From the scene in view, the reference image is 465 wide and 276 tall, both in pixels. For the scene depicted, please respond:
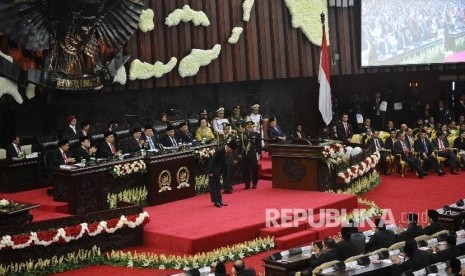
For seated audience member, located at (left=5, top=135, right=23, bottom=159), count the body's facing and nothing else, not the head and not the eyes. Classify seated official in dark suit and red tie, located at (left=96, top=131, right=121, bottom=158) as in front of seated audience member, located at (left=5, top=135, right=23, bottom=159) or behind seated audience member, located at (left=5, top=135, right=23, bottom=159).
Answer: in front

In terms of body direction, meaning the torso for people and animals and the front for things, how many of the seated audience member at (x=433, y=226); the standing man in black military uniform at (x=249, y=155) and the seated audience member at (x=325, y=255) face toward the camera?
1

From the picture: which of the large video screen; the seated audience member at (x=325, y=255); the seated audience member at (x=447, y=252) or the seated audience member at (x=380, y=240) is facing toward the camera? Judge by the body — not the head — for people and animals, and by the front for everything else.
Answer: the large video screen

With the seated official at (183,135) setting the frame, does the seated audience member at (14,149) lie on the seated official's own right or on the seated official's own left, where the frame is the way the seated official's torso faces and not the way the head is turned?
on the seated official's own right

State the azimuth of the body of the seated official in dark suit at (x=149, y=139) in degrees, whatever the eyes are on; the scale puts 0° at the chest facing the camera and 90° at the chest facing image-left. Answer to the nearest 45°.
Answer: approximately 315°

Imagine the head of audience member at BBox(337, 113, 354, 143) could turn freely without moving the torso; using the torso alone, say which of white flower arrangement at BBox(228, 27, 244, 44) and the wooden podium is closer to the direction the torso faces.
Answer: the wooden podium

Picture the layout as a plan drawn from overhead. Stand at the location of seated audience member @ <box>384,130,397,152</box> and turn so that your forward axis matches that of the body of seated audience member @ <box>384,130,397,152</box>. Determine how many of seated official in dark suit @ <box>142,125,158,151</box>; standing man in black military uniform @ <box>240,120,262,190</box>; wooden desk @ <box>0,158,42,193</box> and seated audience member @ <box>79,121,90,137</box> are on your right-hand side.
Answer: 4

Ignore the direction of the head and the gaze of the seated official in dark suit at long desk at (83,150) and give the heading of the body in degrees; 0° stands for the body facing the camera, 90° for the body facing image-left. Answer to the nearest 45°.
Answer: approximately 315°

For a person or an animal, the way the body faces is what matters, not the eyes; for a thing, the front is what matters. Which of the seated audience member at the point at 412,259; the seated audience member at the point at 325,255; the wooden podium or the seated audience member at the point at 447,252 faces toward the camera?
the wooden podium

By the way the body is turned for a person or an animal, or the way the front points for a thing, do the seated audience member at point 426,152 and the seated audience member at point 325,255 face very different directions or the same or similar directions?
very different directions

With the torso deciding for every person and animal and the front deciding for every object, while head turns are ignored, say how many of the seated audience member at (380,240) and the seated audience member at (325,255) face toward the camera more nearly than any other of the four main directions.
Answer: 0

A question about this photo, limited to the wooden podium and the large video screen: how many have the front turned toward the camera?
2

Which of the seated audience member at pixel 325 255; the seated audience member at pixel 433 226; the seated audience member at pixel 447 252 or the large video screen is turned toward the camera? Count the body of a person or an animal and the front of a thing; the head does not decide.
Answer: the large video screen
